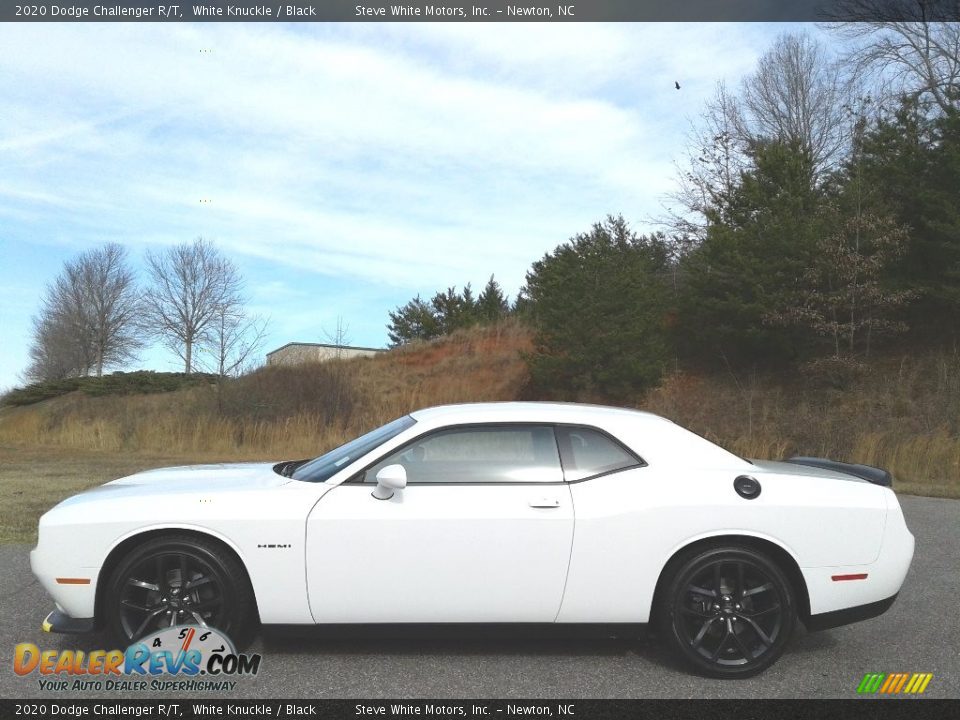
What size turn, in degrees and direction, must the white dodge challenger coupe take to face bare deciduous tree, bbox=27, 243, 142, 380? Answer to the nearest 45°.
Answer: approximately 45° to its right

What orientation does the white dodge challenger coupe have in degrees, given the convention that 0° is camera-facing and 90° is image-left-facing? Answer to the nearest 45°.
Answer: approximately 90°
